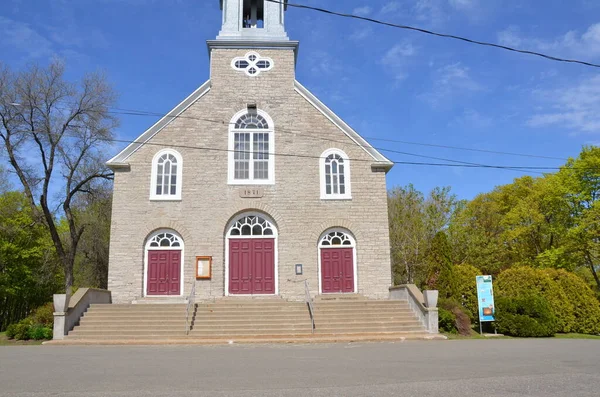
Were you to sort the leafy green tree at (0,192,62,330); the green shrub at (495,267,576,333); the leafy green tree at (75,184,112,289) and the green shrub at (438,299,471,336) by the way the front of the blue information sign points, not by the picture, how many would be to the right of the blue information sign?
3

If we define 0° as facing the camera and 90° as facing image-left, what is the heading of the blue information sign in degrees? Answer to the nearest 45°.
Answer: approximately 0°

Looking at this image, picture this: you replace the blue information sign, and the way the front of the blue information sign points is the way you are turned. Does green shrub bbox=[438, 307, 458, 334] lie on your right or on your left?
on your right

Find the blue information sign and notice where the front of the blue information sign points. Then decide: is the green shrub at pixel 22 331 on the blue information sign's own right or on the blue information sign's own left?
on the blue information sign's own right

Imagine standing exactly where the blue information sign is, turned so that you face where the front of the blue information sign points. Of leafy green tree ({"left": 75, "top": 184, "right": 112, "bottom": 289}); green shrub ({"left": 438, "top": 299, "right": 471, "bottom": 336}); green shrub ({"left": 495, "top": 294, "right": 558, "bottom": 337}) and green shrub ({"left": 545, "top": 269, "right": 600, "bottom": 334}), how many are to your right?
2

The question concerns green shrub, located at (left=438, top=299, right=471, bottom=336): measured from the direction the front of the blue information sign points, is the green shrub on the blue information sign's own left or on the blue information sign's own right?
on the blue information sign's own right

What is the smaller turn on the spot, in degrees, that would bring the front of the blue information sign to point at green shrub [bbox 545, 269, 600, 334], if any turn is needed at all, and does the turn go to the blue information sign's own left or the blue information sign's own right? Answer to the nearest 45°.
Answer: approximately 135° to the blue information sign's own left

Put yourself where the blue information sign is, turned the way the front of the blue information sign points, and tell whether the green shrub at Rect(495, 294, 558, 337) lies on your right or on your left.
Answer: on your left

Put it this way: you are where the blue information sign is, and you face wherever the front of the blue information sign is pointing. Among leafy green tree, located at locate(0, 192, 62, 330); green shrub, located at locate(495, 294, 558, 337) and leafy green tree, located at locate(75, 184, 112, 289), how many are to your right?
2

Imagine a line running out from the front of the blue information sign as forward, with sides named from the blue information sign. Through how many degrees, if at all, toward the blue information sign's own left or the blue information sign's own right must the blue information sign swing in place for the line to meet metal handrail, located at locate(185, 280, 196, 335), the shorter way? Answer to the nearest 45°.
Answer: approximately 90° to the blue information sign's own right

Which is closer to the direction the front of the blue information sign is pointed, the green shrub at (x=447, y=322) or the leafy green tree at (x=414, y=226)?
the green shrub

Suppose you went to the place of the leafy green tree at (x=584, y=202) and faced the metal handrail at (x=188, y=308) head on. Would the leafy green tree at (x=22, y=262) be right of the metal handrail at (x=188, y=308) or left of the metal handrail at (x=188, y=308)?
right

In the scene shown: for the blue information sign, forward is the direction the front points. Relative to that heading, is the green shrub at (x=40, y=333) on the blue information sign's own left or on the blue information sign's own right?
on the blue information sign's own right

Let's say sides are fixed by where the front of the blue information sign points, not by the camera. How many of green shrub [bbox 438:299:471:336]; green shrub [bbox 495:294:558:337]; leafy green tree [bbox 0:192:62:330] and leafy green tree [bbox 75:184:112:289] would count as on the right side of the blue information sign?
3
